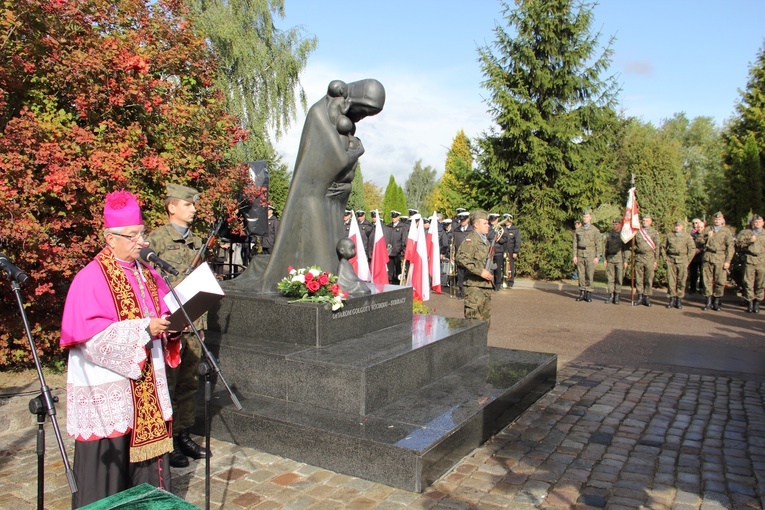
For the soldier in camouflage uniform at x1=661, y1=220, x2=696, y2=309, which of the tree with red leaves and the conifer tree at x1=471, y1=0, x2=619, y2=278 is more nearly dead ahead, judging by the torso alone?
the tree with red leaves

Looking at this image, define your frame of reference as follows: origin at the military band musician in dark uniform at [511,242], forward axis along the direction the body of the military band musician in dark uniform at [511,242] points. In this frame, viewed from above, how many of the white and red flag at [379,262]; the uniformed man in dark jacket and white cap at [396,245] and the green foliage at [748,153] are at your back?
1

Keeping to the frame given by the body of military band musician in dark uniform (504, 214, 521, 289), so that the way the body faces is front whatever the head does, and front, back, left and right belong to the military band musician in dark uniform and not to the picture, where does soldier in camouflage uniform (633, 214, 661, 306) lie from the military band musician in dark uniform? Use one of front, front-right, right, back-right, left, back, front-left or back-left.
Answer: left

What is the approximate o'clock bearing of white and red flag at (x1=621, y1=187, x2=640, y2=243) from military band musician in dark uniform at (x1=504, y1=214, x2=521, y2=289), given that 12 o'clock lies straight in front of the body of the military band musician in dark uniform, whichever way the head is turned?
The white and red flag is roughly at 9 o'clock from the military band musician in dark uniform.

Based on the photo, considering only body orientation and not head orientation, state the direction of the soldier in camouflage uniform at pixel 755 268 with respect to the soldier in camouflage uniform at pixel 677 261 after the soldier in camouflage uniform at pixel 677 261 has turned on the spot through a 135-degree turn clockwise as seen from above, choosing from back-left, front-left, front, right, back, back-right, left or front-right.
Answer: back-right

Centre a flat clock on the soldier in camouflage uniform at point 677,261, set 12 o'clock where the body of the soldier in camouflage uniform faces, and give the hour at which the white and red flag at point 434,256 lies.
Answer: The white and red flag is roughly at 2 o'clock from the soldier in camouflage uniform.

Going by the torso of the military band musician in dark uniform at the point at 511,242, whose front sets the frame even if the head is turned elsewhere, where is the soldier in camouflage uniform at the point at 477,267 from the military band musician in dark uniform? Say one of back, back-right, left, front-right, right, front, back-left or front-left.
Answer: front-left

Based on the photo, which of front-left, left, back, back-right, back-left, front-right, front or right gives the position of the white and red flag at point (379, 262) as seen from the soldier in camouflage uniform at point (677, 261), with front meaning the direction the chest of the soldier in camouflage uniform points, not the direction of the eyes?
front-right

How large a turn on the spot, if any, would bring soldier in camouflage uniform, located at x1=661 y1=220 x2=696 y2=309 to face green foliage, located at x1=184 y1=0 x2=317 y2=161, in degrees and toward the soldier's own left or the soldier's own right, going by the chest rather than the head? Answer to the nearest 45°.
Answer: approximately 90° to the soldier's own right

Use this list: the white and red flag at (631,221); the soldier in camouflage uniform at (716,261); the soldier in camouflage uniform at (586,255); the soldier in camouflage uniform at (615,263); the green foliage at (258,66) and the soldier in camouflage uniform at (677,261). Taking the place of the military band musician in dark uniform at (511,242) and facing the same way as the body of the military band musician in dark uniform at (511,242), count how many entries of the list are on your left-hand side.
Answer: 5

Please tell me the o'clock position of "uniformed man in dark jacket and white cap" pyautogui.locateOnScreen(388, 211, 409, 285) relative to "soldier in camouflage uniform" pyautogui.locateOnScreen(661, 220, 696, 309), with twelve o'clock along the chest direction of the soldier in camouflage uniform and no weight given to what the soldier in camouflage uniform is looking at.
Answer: The uniformed man in dark jacket and white cap is roughly at 3 o'clock from the soldier in camouflage uniform.

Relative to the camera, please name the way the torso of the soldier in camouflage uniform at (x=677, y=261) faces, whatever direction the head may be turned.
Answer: toward the camera

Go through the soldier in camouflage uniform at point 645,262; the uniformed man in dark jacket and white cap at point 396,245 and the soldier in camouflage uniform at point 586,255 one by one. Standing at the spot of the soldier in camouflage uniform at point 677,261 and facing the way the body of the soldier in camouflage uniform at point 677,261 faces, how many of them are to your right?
3

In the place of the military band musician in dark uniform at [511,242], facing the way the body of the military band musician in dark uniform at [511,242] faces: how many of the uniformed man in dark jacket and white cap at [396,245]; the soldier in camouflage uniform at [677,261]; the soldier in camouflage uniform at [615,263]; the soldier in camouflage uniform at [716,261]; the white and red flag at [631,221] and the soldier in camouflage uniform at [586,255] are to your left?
5

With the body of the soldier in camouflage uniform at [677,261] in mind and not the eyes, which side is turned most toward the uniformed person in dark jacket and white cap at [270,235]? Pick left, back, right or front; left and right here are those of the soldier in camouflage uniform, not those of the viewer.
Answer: right

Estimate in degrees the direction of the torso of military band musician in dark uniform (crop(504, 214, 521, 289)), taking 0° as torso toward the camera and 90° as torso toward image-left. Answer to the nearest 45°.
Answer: approximately 45°

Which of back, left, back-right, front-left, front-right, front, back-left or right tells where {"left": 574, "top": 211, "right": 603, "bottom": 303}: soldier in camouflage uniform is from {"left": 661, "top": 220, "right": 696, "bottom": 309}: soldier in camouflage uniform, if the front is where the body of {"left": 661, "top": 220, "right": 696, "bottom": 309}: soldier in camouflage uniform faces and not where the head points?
right

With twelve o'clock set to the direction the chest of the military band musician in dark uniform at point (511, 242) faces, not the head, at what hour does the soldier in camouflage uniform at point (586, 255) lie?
The soldier in camouflage uniform is roughly at 9 o'clock from the military band musician in dark uniform.

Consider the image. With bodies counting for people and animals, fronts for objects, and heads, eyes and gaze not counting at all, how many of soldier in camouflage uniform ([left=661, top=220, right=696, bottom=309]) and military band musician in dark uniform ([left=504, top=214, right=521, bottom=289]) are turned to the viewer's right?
0
